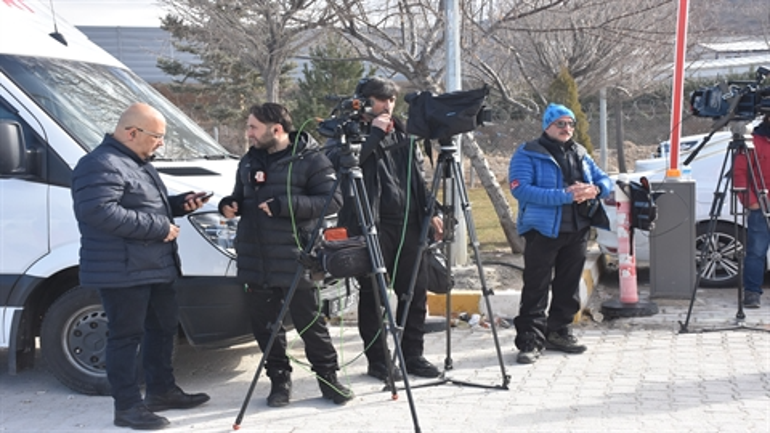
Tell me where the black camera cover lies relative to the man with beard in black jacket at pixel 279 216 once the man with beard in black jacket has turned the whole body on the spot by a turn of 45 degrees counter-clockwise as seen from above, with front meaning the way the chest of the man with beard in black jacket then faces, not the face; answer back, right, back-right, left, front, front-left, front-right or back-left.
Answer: left

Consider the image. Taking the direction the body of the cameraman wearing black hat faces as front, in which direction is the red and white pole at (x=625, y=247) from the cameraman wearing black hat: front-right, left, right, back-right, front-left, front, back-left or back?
left

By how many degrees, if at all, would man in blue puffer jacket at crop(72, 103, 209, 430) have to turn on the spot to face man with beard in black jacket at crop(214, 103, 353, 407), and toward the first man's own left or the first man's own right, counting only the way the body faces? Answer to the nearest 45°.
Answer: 0° — they already face them

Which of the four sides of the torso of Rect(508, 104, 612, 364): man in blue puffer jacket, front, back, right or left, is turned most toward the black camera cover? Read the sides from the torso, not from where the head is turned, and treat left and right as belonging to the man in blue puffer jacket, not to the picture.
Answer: right

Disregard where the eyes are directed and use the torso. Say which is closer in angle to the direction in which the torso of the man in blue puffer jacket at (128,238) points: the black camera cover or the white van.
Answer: the black camera cover

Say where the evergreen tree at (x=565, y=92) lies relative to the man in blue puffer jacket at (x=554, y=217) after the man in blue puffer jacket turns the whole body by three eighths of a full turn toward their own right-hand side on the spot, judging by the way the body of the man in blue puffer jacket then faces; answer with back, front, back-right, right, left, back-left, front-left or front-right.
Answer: right

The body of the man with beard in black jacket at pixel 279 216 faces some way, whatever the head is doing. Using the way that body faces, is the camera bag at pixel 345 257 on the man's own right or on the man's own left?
on the man's own left

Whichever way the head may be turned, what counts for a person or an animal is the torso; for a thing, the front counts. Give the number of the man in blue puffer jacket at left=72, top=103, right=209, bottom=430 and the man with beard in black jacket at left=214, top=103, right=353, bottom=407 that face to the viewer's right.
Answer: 1

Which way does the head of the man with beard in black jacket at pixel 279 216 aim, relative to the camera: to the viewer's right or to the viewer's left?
to the viewer's left

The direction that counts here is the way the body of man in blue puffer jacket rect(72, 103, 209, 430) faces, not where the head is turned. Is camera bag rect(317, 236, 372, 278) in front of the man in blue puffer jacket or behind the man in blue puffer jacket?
in front

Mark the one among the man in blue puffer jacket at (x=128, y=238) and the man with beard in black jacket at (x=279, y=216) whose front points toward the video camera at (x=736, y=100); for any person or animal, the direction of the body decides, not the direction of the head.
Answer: the man in blue puffer jacket

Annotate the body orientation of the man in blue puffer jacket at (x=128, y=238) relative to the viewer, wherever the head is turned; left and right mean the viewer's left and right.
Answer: facing to the right of the viewer

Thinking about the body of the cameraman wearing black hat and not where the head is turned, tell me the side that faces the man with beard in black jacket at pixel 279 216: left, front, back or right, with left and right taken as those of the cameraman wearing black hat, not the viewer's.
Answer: right

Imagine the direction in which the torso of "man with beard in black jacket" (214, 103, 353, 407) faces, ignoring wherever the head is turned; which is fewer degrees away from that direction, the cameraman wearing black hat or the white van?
the white van

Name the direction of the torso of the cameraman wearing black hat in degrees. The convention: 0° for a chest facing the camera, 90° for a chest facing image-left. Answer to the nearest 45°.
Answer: approximately 315°
